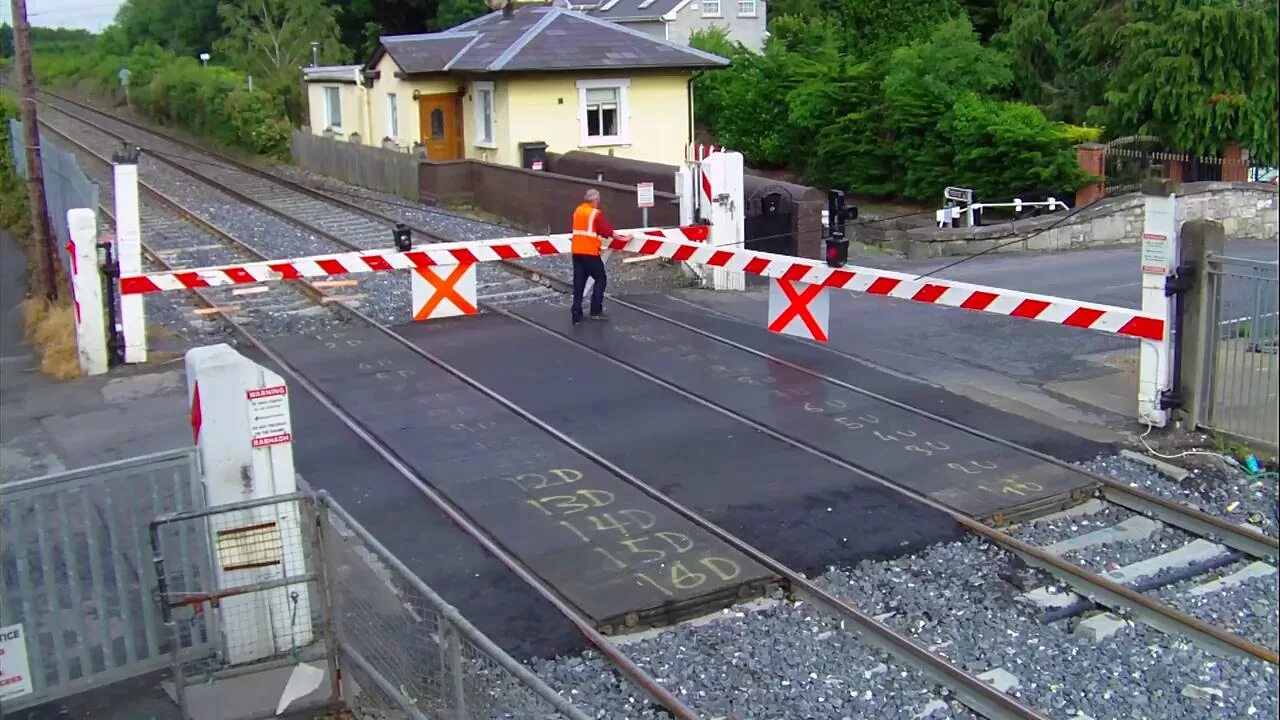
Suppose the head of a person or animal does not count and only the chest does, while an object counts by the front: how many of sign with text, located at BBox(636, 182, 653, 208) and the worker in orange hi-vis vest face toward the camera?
1

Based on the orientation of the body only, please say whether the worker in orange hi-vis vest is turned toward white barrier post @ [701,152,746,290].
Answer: yes

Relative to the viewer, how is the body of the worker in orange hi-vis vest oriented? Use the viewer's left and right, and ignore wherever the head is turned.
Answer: facing away from the viewer and to the right of the viewer

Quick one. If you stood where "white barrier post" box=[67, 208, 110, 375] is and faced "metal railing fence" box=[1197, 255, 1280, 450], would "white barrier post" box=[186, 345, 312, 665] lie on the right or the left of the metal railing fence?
right

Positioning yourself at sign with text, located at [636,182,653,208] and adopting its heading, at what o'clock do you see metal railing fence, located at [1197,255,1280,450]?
The metal railing fence is roughly at 11 o'clock from the sign with text.

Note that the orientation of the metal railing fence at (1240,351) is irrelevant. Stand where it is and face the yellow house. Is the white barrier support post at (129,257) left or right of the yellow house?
left

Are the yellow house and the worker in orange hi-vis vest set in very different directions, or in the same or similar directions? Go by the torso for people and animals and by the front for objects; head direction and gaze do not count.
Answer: very different directions

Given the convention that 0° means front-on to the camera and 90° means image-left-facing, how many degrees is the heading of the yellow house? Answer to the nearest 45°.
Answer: approximately 45°

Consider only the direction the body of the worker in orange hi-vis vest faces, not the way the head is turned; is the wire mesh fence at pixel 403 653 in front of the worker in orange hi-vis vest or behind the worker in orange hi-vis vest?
behind

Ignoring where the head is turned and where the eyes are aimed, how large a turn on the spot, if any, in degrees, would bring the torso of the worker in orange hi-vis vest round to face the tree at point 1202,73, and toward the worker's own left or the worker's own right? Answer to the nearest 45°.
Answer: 0° — they already face it

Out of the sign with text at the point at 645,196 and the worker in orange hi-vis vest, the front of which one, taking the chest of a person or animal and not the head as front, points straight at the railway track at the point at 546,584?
the sign with text

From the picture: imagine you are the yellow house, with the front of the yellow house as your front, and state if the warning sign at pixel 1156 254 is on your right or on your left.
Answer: on your left
